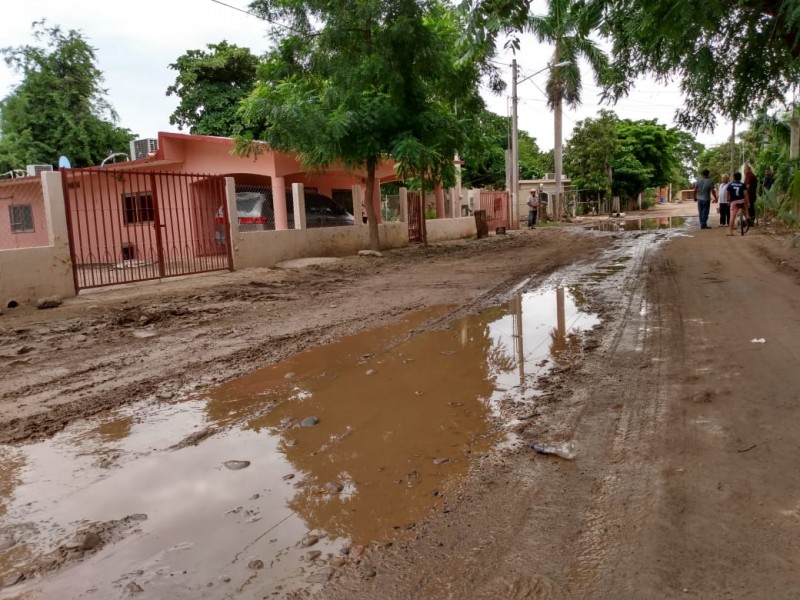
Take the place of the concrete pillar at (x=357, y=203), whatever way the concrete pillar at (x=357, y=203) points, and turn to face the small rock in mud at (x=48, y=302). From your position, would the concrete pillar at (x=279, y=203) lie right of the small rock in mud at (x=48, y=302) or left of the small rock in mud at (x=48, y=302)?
right

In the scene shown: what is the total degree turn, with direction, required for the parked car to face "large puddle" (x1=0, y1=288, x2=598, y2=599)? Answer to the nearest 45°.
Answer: approximately 135° to its right

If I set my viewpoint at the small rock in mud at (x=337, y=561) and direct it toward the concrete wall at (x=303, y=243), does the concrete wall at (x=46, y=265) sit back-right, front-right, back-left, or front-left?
front-left

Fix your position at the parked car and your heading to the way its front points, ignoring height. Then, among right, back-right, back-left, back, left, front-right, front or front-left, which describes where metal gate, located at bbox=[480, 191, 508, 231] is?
front

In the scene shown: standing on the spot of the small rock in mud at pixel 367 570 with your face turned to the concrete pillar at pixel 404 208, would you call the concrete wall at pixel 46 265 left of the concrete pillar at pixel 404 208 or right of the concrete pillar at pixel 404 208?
left

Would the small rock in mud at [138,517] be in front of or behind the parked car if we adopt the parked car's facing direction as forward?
behind

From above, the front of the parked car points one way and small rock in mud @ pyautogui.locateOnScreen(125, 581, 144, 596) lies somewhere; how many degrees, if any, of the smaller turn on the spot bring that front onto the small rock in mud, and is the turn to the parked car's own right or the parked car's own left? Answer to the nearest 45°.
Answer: approximately 135° to the parked car's own right

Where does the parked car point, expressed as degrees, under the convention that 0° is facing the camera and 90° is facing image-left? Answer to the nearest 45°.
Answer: approximately 225°

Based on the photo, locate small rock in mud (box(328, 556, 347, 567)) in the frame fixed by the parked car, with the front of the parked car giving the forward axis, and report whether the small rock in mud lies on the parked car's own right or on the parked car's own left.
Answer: on the parked car's own right
